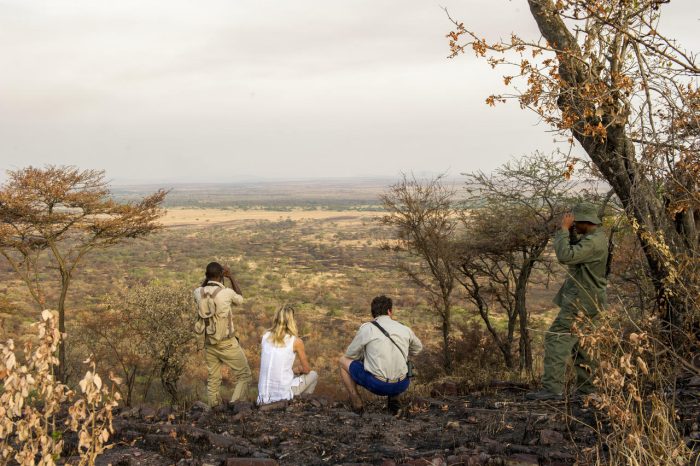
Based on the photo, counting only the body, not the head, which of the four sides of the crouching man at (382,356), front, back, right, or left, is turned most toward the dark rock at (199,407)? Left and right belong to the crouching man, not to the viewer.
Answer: left

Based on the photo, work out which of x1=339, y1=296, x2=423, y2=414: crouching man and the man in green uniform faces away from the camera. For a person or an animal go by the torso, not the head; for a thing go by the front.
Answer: the crouching man

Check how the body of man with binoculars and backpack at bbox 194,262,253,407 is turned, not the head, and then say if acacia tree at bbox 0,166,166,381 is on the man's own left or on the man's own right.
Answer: on the man's own left

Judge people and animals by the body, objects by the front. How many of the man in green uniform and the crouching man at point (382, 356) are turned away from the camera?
1

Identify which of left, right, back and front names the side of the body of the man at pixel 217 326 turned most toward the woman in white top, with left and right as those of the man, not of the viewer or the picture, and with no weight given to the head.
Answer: right

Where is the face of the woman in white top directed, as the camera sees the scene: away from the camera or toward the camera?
away from the camera

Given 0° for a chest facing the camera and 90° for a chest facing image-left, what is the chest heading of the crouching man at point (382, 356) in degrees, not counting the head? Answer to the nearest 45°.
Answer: approximately 180°

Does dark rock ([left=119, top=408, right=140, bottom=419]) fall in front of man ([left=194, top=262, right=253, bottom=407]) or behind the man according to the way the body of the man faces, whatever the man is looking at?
behind

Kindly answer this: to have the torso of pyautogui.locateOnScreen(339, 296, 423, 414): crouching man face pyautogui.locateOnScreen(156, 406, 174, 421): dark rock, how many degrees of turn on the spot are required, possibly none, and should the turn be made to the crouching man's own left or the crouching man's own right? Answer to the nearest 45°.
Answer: approximately 90° to the crouching man's own left

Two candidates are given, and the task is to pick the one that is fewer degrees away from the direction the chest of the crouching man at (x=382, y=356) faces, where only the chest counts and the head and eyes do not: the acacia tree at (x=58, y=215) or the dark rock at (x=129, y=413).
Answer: the acacia tree

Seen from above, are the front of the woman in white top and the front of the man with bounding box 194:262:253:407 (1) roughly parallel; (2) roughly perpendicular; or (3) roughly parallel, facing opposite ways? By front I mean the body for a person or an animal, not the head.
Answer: roughly parallel

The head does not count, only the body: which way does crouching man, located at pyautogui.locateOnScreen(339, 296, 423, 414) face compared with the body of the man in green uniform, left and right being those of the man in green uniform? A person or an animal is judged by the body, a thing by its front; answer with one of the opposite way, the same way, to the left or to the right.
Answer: to the right

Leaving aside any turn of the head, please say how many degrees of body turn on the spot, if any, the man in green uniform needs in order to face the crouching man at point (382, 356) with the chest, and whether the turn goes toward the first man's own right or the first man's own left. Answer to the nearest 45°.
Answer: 0° — they already face them

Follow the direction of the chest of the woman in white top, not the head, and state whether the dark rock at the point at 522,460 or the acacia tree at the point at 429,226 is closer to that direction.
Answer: the acacia tree

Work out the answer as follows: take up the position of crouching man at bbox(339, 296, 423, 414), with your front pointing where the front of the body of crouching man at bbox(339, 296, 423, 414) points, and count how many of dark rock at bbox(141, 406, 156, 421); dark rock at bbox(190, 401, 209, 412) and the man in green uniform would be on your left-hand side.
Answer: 2

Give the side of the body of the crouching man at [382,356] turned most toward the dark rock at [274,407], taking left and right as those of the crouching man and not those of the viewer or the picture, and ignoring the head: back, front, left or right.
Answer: left

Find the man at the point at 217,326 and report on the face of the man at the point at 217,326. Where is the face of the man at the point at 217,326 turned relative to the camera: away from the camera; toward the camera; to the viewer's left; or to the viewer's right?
away from the camera

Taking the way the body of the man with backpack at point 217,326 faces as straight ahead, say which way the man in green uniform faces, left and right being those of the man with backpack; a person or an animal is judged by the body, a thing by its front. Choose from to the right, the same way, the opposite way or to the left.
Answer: to the left
